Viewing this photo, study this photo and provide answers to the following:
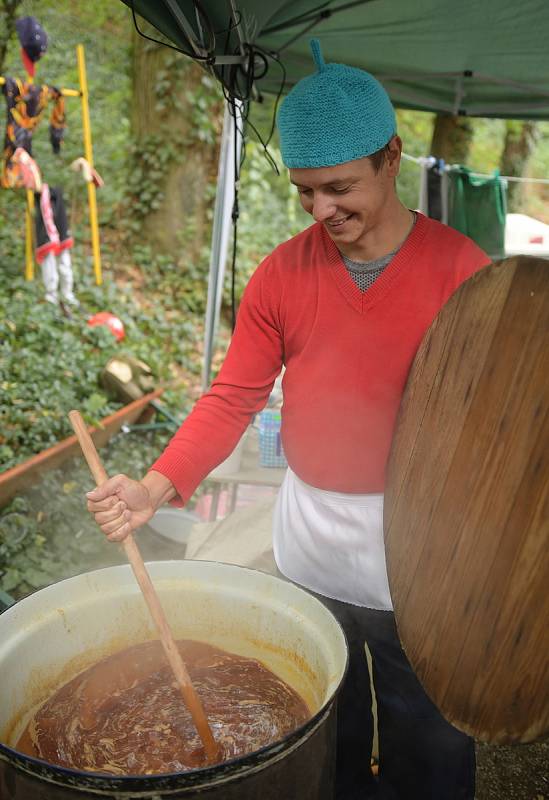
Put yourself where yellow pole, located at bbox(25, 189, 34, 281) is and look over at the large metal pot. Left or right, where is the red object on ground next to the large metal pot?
left

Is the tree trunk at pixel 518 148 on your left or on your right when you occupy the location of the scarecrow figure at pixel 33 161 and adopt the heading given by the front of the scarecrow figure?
on your left

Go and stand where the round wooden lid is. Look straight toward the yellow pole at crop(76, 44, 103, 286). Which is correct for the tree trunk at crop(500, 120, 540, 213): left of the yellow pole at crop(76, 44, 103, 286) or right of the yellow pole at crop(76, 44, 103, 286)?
right

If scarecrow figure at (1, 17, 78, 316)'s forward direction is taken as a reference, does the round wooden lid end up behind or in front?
in front

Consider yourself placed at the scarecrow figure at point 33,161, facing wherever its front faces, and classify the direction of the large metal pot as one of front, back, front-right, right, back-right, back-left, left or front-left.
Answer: front-right

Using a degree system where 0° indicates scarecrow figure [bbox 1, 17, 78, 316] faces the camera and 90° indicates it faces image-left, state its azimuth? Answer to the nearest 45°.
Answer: approximately 315°

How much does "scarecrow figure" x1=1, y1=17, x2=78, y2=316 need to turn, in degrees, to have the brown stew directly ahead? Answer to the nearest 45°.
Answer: approximately 45° to its right

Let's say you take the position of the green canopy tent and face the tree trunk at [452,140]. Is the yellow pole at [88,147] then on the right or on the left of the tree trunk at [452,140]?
left

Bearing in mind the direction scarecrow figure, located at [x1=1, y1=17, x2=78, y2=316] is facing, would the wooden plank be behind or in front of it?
in front

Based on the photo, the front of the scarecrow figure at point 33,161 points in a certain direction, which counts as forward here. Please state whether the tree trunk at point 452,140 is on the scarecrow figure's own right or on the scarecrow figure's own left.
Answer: on the scarecrow figure's own left
